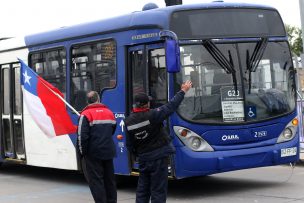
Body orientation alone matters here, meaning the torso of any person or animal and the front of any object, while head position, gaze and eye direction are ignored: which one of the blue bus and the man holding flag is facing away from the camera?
the man holding flag

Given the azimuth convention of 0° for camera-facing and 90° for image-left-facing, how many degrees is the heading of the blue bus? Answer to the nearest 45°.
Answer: approximately 315°

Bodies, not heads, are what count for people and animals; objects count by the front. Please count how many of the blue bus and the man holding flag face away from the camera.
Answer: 1

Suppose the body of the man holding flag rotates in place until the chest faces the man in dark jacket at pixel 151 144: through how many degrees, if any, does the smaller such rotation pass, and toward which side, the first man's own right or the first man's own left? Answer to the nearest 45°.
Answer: approximately 135° to the first man's own right

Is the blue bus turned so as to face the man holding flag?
no

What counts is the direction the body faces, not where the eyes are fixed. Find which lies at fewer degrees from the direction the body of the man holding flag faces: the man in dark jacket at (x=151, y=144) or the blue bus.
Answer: the blue bus

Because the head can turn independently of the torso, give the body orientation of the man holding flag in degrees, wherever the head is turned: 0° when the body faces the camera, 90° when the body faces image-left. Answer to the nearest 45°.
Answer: approximately 180°

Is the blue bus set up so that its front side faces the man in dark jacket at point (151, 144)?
no
